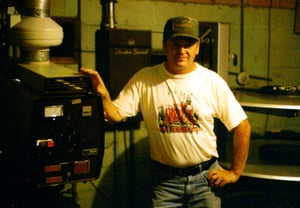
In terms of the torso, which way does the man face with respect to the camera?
toward the camera
